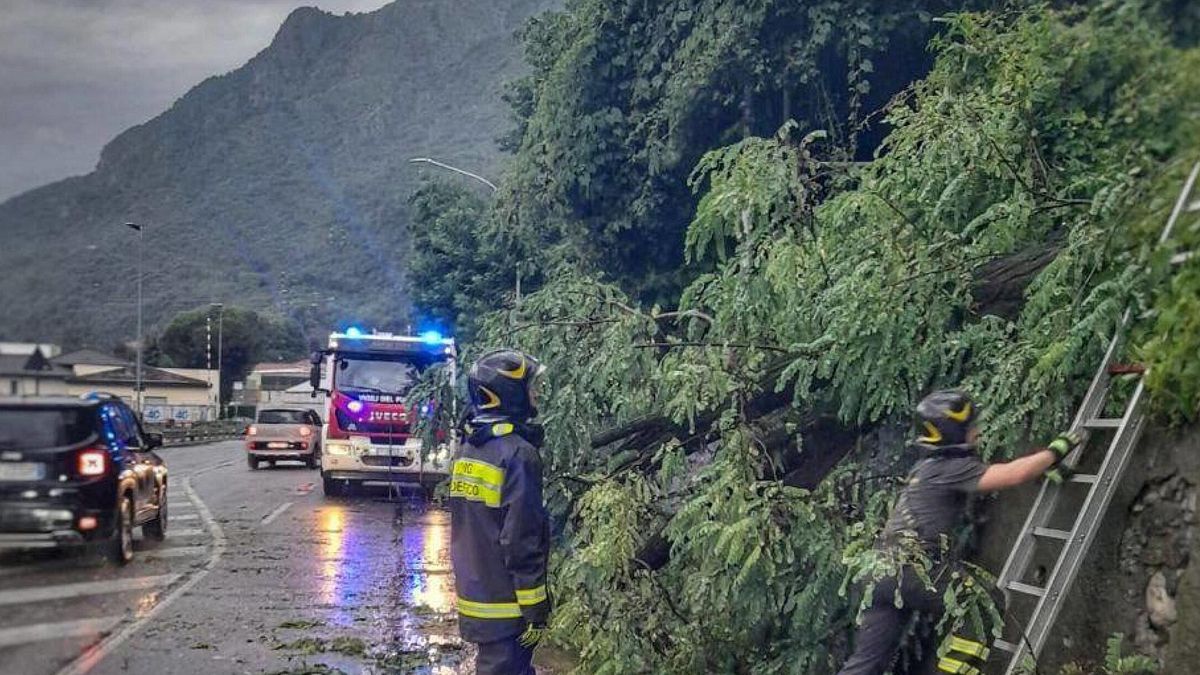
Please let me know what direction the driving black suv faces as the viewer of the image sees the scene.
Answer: facing away from the viewer and to the right of the viewer

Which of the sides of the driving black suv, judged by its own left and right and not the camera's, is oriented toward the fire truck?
front

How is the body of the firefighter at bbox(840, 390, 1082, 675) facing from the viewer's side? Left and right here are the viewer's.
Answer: facing away from the viewer and to the right of the viewer

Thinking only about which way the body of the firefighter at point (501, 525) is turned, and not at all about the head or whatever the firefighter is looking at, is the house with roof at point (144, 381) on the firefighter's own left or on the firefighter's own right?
on the firefighter's own left

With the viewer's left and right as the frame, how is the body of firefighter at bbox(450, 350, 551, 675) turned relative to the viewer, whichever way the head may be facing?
facing away from the viewer and to the right of the viewer

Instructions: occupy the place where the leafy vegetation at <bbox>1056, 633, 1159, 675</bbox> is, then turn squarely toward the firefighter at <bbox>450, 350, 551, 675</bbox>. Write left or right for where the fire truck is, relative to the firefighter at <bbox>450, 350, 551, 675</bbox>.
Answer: right

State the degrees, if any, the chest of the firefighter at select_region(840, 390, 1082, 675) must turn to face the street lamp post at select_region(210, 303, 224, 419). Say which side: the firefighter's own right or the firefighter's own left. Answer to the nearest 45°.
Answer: approximately 90° to the firefighter's own left

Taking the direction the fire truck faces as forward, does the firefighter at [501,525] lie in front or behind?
in front

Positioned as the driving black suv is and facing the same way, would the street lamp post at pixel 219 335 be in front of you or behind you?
in front

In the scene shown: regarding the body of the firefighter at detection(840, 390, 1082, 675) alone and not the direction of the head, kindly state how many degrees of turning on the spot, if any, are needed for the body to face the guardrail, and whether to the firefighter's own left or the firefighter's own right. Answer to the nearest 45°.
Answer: approximately 90° to the firefighter's own left

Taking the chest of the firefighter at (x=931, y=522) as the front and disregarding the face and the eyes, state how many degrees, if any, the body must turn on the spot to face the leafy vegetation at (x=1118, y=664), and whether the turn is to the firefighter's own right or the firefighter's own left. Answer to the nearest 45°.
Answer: approximately 45° to the firefighter's own right

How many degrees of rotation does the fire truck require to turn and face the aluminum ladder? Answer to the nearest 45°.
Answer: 0° — it already faces it

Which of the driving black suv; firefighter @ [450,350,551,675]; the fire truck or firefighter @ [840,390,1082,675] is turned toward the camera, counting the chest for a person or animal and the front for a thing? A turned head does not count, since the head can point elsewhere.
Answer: the fire truck
